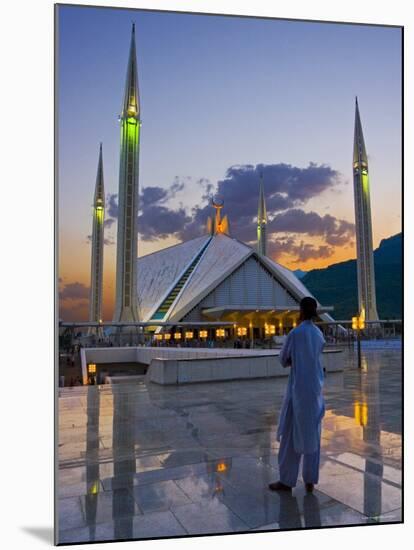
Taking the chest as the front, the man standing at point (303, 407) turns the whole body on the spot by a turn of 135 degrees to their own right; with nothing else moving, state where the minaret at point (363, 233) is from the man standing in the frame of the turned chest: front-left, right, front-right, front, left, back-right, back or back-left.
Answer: left

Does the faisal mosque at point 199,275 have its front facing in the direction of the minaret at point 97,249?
no

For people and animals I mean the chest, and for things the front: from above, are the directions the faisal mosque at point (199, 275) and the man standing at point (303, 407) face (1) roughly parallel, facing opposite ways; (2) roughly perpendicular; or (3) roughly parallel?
roughly parallel, facing opposite ways

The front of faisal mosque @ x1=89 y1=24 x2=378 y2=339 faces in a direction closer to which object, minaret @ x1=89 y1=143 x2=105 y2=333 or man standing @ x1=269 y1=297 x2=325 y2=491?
the man standing

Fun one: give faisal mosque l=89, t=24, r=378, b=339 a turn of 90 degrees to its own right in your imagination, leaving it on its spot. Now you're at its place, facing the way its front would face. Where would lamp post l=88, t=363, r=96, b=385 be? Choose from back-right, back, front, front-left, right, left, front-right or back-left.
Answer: front-left

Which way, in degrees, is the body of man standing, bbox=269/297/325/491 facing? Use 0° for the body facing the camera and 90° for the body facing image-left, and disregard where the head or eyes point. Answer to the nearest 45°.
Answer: approximately 135°

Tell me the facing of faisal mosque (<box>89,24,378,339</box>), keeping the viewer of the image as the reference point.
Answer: facing the viewer and to the right of the viewer

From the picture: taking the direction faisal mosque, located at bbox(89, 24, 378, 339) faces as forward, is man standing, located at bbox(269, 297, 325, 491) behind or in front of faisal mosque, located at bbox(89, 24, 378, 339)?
in front
